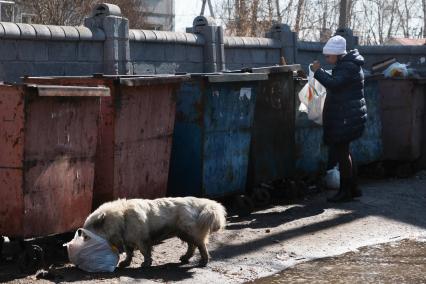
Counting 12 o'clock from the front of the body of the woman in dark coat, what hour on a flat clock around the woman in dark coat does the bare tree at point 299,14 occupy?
The bare tree is roughly at 3 o'clock from the woman in dark coat.

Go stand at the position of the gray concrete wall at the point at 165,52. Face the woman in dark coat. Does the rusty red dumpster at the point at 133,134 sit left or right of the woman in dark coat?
right

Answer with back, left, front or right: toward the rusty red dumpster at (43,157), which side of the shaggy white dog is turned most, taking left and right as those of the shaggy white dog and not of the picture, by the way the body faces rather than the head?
front

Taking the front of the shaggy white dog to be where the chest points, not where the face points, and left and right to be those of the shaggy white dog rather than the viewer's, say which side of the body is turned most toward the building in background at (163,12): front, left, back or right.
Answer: right

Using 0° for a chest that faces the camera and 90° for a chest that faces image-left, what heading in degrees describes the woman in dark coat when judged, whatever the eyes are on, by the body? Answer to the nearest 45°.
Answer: approximately 90°

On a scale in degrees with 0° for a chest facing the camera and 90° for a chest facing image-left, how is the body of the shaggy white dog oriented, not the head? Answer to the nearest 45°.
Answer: approximately 90°

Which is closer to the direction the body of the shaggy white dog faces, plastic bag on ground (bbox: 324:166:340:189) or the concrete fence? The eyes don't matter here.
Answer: the concrete fence

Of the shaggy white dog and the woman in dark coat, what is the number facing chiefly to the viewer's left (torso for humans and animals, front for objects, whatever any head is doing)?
2

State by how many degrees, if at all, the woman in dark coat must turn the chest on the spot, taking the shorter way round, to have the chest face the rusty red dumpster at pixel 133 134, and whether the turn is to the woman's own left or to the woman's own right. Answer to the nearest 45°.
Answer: approximately 45° to the woman's own left

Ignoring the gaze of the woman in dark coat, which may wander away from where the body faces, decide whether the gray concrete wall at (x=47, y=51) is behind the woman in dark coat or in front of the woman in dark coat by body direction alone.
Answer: in front

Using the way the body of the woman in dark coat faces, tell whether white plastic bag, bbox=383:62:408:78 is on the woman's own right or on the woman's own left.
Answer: on the woman's own right

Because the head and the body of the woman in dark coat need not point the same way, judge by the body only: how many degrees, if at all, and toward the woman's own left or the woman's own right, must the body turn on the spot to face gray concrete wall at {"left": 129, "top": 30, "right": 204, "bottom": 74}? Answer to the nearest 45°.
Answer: approximately 45° to the woman's own right
